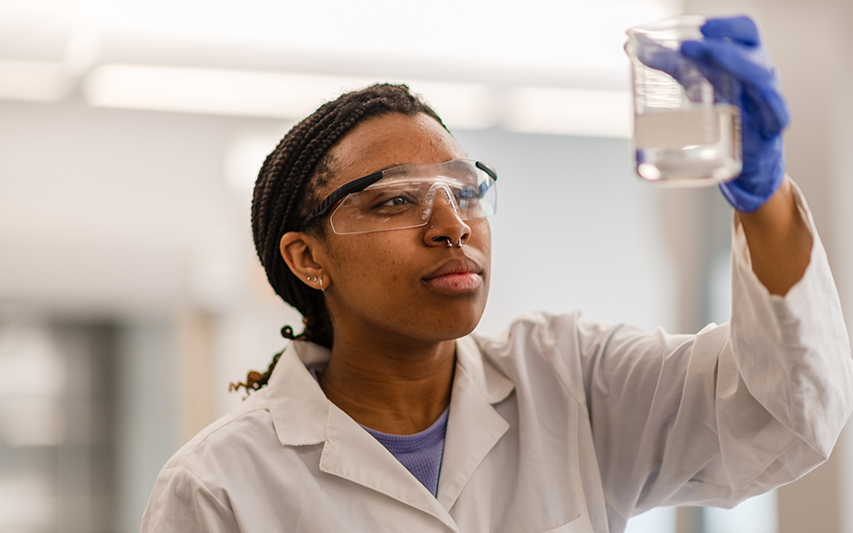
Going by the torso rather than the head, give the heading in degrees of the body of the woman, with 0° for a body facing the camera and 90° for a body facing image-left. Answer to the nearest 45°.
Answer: approximately 315°

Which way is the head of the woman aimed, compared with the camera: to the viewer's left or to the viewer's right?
to the viewer's right
